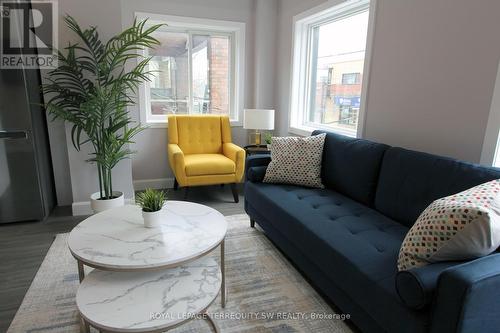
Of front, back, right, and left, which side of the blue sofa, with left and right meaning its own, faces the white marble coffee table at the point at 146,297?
front

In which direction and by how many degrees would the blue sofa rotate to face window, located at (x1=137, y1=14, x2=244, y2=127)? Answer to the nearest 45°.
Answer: approximately 90° to its right

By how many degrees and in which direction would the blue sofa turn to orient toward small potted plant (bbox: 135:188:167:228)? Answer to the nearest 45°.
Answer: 0° — it already faces it

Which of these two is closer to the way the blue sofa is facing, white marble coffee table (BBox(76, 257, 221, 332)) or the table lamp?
the white marble coffee table

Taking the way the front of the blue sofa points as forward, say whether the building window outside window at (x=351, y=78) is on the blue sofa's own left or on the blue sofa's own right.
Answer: on the blue sofa's own right

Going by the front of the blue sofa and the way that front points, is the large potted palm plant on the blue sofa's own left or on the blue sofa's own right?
on the blue sofa's own right

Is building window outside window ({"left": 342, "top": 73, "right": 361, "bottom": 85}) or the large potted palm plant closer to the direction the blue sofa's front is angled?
the large potted palm plant

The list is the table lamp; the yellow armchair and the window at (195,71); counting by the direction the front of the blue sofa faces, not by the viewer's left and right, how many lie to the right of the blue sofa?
3

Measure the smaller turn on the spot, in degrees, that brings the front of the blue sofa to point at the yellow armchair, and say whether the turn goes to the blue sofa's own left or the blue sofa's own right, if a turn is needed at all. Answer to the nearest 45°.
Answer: approximately 90° to the blue sofa's own right

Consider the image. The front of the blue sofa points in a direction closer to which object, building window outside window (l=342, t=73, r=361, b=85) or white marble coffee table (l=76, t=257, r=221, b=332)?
the white marble coffee table

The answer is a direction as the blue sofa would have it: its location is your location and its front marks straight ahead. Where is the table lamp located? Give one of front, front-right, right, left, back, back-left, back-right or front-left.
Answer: right

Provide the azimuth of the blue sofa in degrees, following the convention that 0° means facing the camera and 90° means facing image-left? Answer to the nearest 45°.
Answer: approximately 45°

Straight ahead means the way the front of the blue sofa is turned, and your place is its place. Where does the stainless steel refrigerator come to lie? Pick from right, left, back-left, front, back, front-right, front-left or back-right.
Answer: front-right
